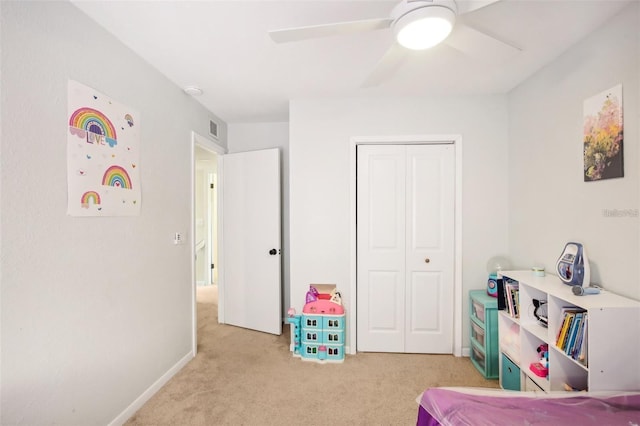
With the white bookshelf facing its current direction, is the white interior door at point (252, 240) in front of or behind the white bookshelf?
in front

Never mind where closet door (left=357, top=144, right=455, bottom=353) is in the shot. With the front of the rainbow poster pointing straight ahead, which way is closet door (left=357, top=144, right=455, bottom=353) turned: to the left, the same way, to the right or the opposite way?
to the right

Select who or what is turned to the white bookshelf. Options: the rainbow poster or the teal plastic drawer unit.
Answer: the rainbow poster

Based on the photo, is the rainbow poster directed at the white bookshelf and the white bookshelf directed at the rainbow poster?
yes

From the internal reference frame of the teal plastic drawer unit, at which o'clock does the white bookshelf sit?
The white bookshelf is roughly at 9 o'clock from the teal plastic drawer unit.

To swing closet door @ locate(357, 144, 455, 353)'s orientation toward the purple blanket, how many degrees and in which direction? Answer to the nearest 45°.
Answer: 0° — it already faces it

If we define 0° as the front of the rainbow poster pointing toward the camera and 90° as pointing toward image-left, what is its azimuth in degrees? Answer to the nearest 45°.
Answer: approximately 315°

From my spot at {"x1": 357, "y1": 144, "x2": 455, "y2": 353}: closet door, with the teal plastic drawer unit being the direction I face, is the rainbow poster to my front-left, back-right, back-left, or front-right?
back-right

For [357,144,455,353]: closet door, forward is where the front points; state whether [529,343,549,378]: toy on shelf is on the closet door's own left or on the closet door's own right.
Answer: on the closet door's own left

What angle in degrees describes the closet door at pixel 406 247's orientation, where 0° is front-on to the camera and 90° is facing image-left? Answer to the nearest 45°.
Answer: approximately 0°

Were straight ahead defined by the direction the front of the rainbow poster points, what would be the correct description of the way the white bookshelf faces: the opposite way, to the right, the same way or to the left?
the opposite way
